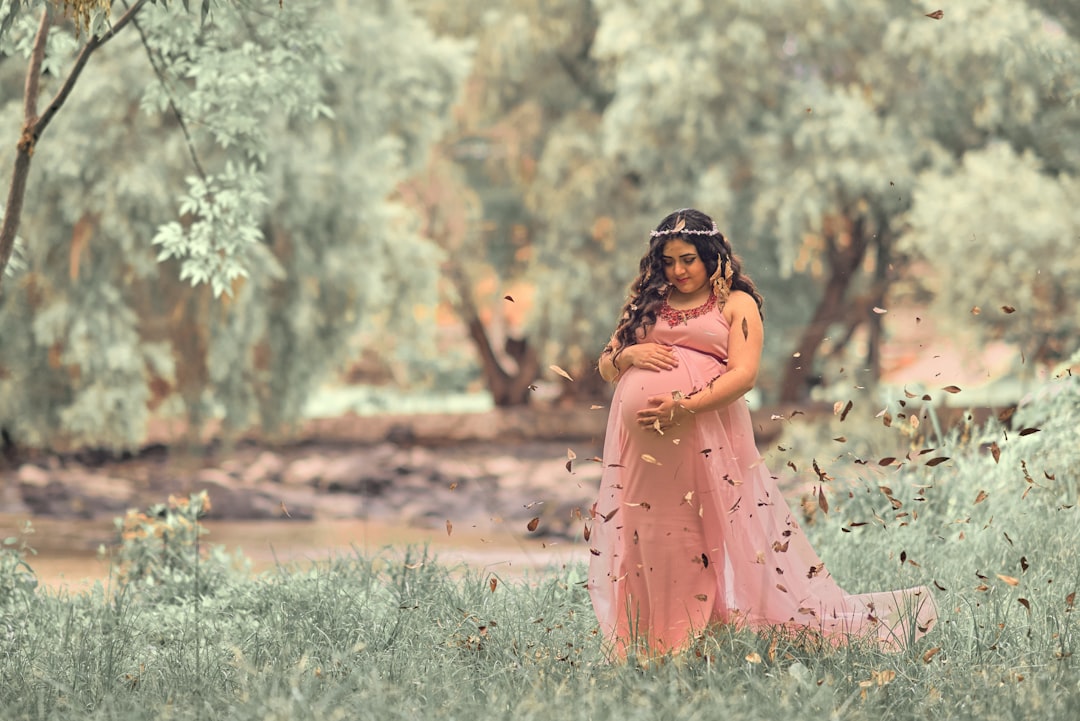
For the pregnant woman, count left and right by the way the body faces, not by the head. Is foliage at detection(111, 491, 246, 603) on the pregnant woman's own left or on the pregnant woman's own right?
on the pregnant woman's own right

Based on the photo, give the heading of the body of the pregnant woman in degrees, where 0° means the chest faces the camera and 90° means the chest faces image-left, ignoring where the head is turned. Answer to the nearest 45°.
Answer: approximately 45°
